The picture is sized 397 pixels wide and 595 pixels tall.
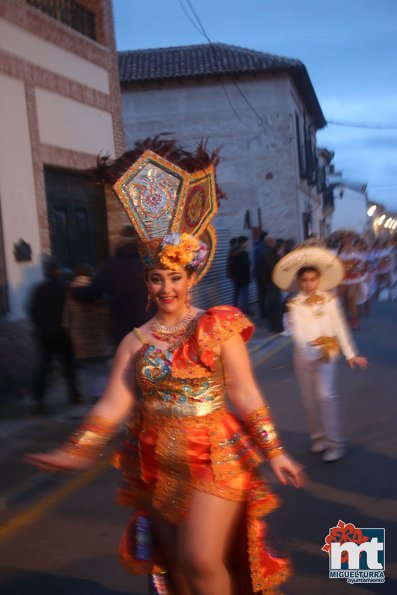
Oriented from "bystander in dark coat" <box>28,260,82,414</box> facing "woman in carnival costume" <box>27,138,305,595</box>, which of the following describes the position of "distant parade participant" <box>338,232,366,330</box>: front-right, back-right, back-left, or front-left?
back-left

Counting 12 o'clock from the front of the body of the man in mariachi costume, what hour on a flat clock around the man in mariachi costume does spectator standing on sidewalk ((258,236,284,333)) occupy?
The spectator standing on sidewalk is roughly at 6 o'clock from the man in mariachi costume.

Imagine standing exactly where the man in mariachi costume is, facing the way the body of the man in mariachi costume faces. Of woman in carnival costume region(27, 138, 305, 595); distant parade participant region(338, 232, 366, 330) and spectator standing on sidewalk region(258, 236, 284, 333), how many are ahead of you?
1

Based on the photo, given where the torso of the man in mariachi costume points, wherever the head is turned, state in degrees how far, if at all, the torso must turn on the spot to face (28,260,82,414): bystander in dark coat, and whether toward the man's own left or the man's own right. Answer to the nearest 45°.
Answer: approximately 135° to the man's own right

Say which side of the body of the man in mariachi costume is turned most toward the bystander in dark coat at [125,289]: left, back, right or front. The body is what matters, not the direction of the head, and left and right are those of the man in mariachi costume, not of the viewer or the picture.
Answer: right

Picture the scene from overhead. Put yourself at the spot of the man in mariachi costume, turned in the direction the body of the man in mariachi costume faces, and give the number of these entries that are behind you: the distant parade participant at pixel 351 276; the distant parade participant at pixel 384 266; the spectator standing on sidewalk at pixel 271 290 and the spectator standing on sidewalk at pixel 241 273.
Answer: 4

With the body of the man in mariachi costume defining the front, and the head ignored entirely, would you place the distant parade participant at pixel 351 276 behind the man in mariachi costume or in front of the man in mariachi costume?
behind

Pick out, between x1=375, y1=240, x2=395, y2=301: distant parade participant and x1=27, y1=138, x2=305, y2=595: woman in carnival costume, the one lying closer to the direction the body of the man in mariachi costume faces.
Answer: the woman in carnival costume

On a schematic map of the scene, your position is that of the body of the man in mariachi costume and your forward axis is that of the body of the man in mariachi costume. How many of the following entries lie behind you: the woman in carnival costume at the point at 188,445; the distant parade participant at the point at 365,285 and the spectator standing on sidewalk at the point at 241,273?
2

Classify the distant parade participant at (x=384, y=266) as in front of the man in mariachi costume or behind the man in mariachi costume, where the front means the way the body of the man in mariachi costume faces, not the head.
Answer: behind

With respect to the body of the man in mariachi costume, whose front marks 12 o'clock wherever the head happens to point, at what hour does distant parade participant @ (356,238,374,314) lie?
The distant parade participant is roughly at 6 o'clock from the man in mariachi costume.

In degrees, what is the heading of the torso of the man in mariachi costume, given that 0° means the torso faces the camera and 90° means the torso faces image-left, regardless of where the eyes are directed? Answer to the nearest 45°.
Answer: approximately 0°
